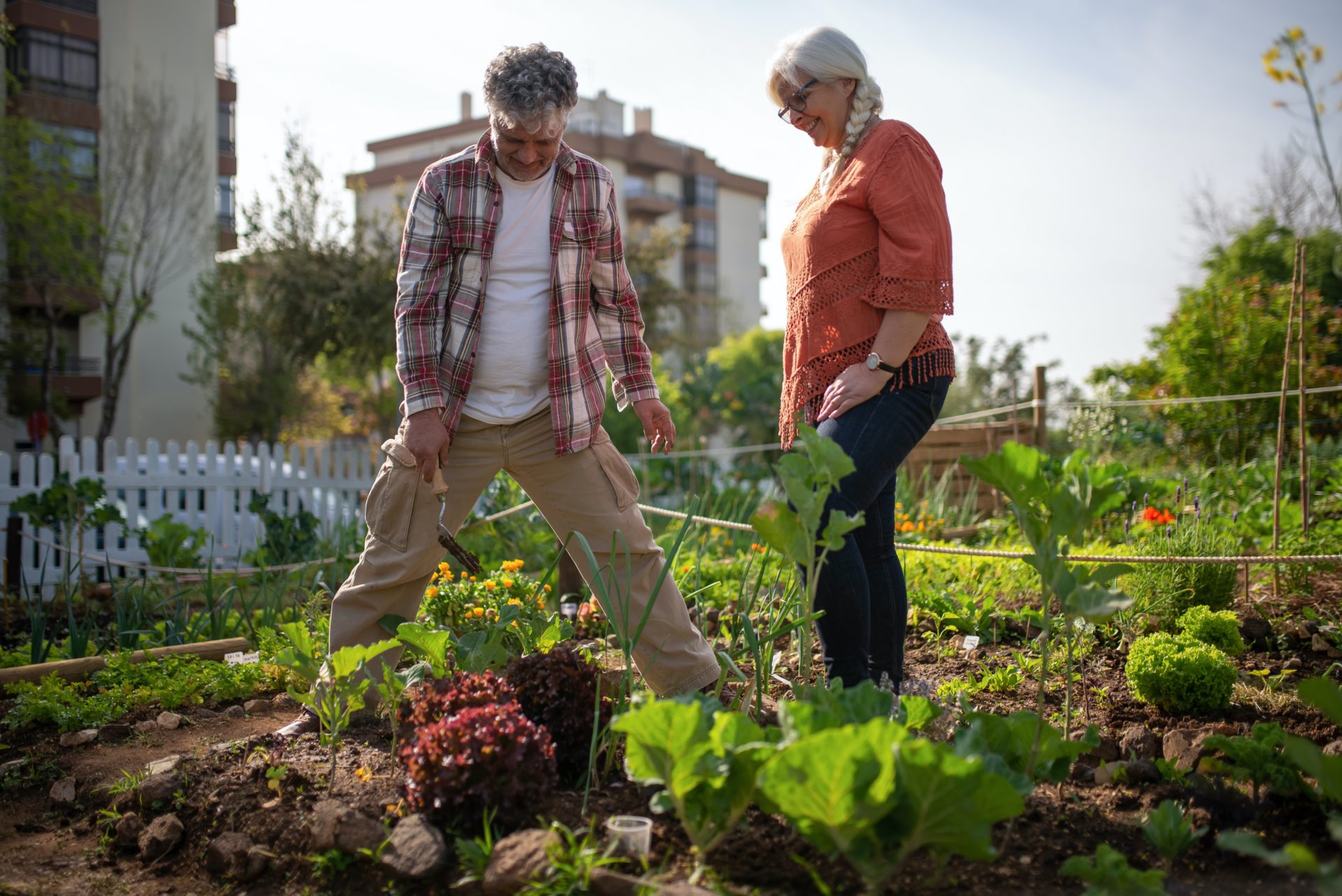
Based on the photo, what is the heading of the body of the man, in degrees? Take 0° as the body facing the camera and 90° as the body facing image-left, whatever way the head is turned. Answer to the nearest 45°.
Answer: approximately 0°

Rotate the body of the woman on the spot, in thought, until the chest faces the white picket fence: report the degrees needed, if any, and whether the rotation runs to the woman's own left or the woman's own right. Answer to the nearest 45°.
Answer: approximately 45° to the woman's own right

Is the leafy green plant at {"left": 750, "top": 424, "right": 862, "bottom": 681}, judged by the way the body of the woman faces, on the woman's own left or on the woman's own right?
on the woman's own left

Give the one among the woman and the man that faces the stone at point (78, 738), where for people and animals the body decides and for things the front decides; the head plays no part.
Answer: the woman

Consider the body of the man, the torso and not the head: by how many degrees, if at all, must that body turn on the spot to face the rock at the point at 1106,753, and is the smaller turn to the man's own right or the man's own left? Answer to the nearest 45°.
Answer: approximately 45° to the man's own left

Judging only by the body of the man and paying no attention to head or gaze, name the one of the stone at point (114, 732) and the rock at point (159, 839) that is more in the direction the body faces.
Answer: the rock

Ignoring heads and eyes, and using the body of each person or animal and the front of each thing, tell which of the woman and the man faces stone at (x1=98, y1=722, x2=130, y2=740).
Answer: the woman

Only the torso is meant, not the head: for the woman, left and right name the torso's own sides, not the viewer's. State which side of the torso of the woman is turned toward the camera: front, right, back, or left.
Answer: left

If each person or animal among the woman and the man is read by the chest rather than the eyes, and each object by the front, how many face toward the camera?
1

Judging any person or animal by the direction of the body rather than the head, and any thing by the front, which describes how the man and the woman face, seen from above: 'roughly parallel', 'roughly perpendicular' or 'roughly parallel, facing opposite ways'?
roughly perpendicular

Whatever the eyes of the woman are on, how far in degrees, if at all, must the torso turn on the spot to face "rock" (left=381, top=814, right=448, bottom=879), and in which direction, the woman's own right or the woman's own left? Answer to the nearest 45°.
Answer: approximately 45° to the woman's own left

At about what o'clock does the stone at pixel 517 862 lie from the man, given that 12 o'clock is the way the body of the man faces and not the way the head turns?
The stone is roughly at 12 o'clock from the man.
